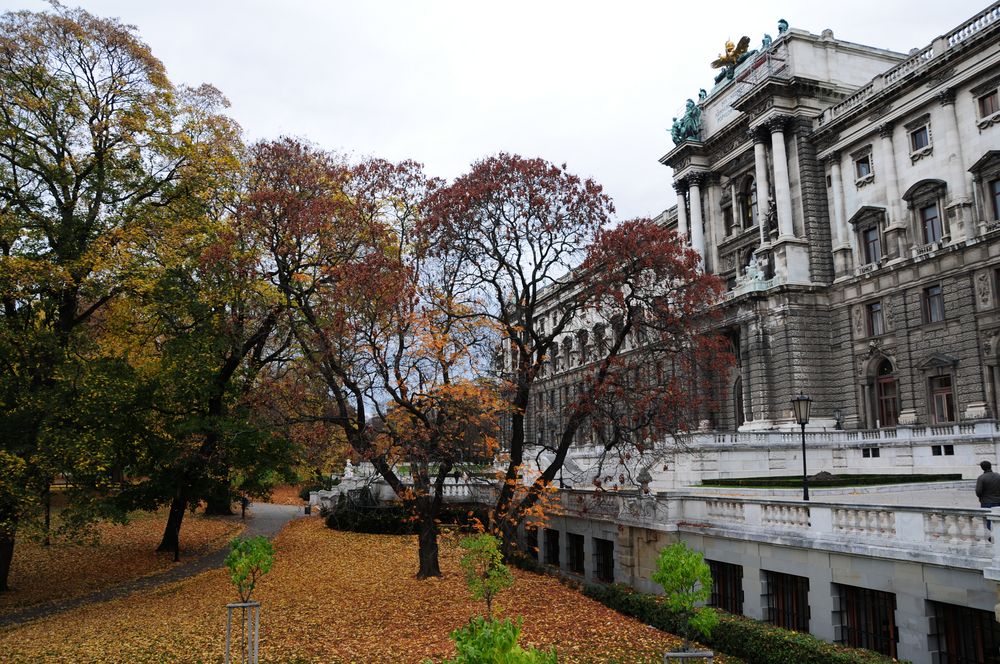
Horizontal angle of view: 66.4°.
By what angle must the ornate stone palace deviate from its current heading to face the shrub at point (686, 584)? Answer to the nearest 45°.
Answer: approximately 45° to its left

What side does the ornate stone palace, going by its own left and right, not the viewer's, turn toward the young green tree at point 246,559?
front

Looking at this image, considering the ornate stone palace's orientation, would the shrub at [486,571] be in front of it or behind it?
in front

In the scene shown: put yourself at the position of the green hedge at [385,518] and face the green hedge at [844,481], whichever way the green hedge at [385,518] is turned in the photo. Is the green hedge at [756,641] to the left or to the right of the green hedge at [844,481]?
right

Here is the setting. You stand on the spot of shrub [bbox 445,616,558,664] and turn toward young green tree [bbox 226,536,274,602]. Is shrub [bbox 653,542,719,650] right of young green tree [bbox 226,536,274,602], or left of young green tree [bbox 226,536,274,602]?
right

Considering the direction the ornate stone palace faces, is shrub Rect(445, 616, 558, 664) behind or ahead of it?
ahead

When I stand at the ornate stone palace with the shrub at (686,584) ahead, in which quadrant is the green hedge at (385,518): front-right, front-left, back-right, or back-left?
front-right

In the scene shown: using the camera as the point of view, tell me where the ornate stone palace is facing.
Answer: facing the viewer and to the left of the viewer

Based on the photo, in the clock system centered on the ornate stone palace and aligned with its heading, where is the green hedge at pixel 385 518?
The green hedge is roughly at 1 o'clock from the ornate stone palace.
